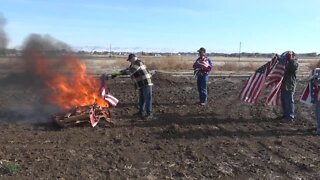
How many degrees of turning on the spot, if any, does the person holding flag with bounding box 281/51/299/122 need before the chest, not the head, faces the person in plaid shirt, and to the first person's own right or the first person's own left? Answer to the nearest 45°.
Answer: approximately 90° to the first person's own right

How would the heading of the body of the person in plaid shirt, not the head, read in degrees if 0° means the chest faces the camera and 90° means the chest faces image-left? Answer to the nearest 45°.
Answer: approximately 90°

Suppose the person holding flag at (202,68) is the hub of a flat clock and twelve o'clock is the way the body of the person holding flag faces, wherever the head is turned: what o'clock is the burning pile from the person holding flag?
The burning pile is roughly at 2 o'clock from the person holding flag.

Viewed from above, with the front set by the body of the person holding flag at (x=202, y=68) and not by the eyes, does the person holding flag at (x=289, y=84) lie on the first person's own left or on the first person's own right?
on the first person's own left

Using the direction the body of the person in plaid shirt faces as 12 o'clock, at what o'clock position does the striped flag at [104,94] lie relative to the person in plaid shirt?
The striped flag is roughly at 1 o'clock from the person in plaid shirt.

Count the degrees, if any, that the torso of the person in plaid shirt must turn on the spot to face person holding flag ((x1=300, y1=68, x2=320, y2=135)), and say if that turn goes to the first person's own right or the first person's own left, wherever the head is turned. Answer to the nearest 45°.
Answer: approximately 180°

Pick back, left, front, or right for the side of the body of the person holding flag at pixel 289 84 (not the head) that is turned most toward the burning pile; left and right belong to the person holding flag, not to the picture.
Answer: front

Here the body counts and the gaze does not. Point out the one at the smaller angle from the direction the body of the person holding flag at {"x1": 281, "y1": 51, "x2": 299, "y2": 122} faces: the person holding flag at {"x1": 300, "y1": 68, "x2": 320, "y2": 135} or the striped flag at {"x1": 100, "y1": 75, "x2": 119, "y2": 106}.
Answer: the striped flag

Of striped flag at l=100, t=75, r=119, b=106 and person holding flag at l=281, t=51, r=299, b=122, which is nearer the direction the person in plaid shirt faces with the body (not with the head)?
the striped flag
